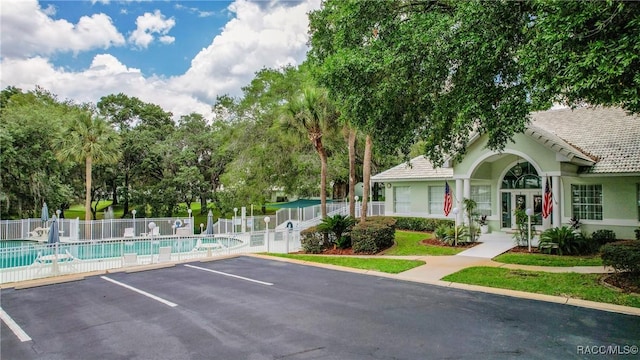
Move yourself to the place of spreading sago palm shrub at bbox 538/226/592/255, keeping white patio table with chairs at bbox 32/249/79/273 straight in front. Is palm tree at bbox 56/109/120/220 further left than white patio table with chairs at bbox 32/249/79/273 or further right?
right

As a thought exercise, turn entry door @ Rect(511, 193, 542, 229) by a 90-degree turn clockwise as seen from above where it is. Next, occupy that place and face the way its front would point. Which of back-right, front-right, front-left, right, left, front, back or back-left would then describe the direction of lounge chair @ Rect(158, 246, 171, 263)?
front-left

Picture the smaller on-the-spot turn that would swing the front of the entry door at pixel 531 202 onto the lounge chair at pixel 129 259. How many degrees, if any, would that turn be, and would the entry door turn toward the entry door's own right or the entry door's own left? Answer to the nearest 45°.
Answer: approximately 45° to the entry door's own right

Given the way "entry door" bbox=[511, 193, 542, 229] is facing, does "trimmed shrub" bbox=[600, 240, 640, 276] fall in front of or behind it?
in front

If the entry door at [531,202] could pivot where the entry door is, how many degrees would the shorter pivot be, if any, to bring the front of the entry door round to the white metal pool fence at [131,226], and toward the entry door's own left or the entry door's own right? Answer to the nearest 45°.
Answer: approximately 90° to the entry door's own right

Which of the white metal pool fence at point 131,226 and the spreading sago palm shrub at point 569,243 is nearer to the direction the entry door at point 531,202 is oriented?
the spreading sago palm shrub

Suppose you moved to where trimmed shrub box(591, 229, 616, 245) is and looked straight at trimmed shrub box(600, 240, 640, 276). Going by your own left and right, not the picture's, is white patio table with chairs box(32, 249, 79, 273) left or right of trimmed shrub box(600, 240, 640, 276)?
right

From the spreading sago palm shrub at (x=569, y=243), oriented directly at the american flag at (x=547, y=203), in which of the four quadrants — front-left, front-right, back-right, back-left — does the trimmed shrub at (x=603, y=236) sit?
front-right

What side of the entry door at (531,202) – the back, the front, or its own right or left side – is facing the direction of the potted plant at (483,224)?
right

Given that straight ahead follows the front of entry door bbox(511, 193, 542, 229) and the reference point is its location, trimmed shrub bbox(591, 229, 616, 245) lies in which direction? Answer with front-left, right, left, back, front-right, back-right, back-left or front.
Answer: front-left

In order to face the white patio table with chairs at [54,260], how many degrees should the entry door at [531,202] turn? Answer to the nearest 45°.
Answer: approximately 45° to its right

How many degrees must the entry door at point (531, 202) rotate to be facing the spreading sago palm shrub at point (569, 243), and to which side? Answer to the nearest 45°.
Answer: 0° — it already faces it

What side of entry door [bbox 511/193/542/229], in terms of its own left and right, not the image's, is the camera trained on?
front
